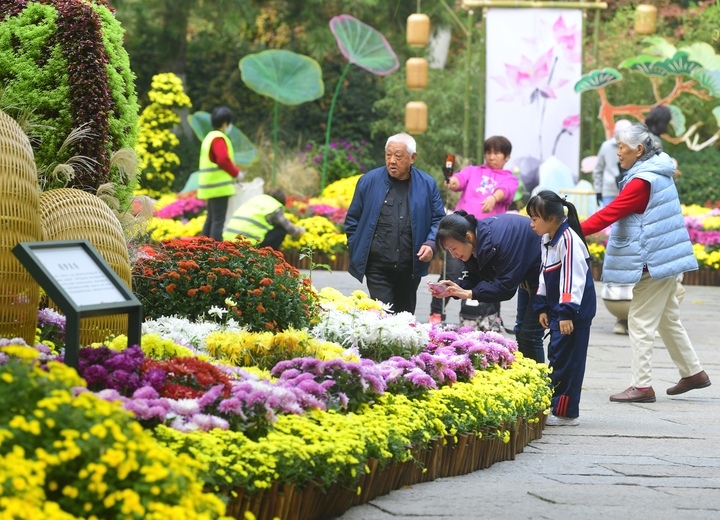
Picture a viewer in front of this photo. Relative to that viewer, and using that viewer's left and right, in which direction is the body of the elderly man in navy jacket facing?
facing the viewer

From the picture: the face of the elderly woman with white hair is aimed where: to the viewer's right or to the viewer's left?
to the viewer's left

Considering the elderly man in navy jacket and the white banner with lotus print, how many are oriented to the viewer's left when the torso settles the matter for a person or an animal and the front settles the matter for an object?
0

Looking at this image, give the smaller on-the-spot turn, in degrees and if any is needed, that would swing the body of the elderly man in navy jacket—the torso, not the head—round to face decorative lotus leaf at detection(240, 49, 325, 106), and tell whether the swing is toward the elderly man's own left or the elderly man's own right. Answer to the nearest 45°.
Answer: approximately 180°

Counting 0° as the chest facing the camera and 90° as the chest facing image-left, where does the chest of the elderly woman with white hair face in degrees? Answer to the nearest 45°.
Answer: approximately 90°

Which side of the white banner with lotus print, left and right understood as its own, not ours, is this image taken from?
front

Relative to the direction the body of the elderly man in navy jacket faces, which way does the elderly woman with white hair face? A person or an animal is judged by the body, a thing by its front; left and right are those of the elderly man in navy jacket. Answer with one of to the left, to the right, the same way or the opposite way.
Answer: to the right

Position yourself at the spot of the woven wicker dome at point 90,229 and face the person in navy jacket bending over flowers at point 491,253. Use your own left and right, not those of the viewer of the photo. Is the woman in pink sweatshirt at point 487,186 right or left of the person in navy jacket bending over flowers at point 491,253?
left

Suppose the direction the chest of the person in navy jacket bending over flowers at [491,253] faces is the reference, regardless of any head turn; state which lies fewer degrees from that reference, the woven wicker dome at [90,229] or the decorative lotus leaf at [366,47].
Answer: the woven wicker dome

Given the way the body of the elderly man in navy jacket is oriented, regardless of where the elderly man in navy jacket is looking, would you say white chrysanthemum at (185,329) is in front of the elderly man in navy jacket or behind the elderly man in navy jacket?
in front

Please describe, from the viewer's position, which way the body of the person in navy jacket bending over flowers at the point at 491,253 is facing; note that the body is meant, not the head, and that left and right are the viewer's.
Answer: facing to the left of the viewer

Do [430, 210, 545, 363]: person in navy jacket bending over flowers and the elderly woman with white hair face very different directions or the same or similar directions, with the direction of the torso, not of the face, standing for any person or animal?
same or similar directions

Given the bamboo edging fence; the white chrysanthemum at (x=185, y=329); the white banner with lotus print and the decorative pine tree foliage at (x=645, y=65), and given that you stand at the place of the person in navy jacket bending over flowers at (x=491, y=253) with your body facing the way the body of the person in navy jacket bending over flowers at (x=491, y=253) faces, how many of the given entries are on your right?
2

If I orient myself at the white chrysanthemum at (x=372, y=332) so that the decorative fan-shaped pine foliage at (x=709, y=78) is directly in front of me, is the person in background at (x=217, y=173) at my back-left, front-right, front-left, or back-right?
front-left

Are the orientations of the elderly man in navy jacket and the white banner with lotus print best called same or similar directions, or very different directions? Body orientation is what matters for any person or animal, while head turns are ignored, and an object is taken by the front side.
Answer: same or similar directions

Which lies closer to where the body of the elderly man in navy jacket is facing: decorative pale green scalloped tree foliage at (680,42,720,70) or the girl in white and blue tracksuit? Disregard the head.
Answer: the girl in white and blue tracksuit

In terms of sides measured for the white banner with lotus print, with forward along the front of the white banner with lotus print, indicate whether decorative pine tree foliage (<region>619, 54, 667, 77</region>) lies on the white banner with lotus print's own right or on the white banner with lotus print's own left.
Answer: on the white banner with lotus print's own left

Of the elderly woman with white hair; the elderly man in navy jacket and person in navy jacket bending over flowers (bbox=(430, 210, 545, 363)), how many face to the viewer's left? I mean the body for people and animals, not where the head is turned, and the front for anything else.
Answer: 2
